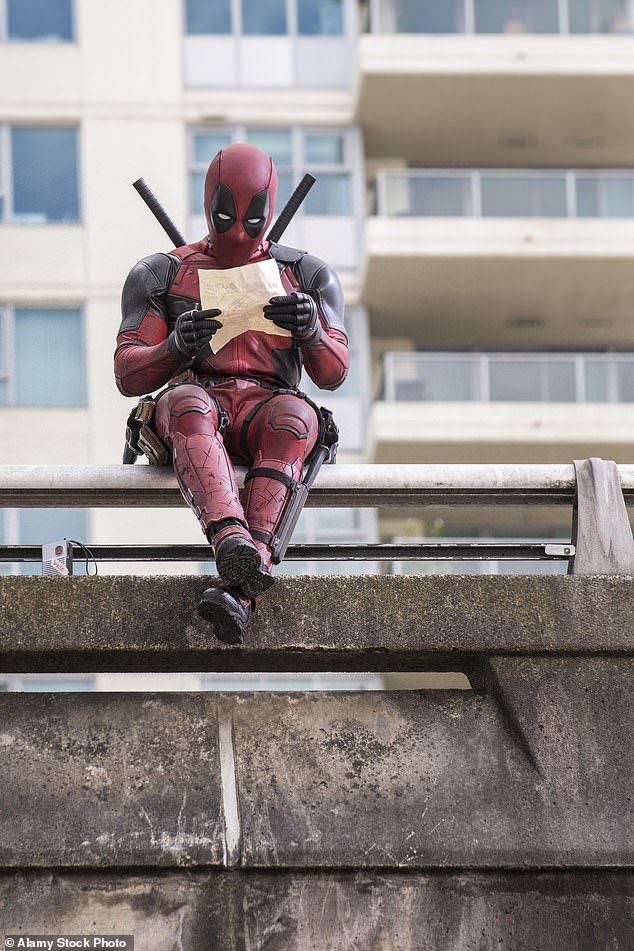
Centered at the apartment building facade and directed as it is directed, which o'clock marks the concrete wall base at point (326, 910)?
The concrete wall base is roughly at 12 o'clock from the apartment building facade.

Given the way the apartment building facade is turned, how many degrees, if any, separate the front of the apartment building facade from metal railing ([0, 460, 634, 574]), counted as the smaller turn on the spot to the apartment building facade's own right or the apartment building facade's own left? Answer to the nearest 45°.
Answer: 0° — it already faces it

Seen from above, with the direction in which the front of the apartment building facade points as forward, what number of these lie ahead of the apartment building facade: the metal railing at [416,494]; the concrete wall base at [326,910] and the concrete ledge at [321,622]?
3

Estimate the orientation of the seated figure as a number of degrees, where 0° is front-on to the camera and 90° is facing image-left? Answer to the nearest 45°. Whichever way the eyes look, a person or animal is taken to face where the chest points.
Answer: approximately 0°

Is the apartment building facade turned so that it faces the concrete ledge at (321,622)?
yes

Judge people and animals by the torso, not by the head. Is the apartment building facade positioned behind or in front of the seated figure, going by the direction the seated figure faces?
behind

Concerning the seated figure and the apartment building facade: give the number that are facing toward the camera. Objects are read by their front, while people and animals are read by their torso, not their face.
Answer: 2

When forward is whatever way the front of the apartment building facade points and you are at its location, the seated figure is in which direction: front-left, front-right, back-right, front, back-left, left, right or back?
front

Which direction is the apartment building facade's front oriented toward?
toward the camera

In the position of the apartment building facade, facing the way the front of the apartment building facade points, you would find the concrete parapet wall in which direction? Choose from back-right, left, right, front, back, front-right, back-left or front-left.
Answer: front
